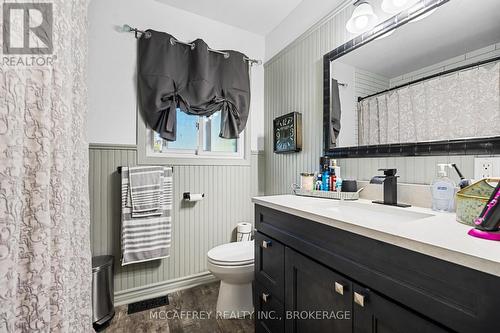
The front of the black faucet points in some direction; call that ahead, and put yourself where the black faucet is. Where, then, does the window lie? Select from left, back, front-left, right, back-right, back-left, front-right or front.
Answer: front-right

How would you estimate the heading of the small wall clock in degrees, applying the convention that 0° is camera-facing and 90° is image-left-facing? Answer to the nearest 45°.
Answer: approximately 45°

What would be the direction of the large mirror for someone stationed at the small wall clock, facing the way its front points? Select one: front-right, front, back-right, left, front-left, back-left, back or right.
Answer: left

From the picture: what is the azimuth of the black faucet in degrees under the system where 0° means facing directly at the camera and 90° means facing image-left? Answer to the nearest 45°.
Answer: approximately 45°

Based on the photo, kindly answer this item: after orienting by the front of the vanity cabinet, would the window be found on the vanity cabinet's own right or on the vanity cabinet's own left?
on the vanity cabinet's own right

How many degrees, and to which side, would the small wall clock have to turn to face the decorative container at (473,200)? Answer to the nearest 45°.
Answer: approximately 90° to its left

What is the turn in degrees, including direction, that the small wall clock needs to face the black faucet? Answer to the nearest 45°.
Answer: approximately 90° to its left
